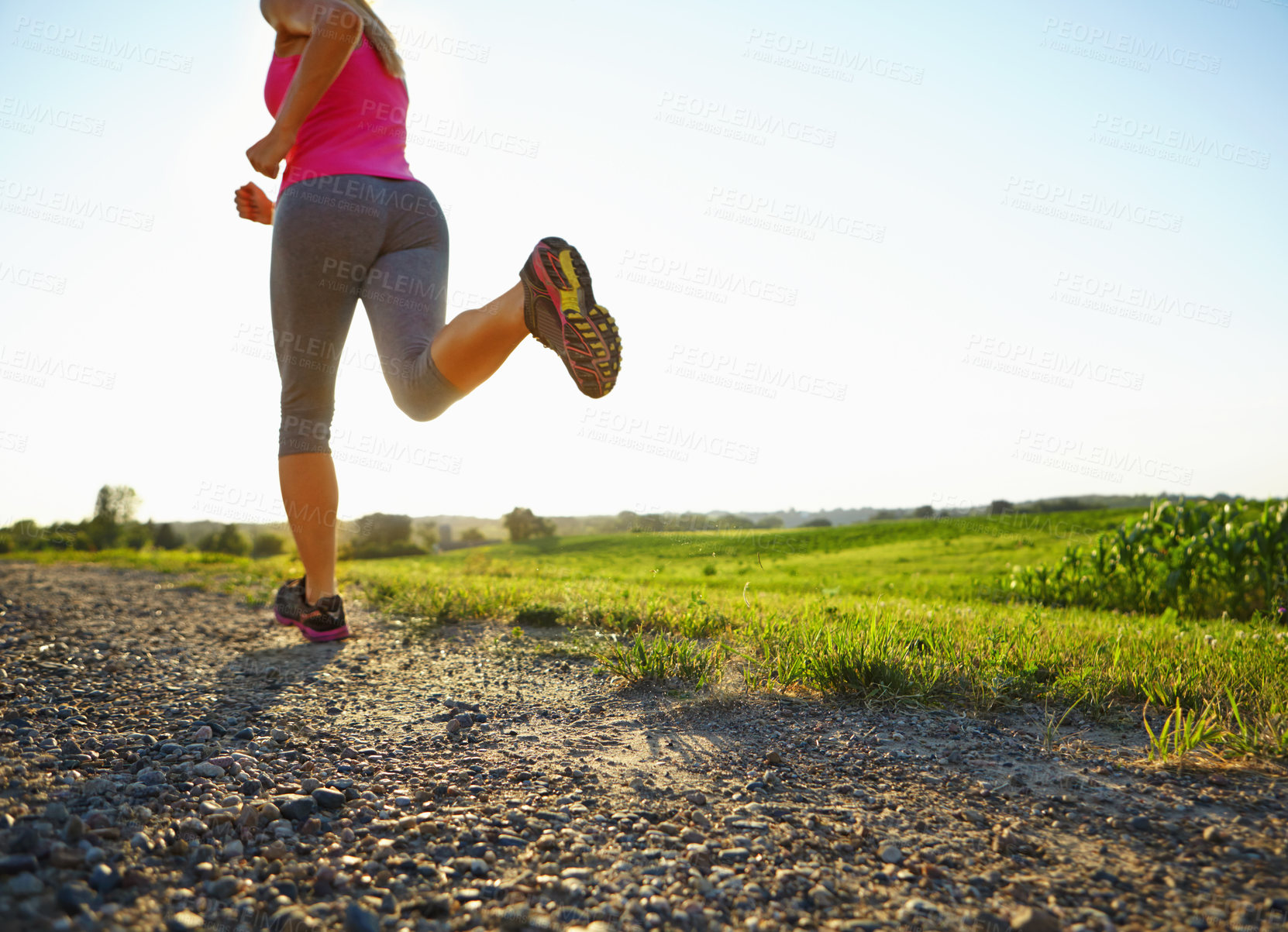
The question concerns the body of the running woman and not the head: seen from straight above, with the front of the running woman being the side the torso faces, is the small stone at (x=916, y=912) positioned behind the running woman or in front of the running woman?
behind

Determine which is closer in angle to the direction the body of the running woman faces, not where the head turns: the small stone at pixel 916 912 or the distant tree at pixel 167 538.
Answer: the distant tree

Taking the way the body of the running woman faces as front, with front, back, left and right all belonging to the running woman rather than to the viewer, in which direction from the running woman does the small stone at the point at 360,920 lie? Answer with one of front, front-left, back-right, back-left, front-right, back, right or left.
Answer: back-left

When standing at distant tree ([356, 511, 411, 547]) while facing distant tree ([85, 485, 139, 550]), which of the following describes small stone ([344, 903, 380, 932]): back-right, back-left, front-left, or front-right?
back-left

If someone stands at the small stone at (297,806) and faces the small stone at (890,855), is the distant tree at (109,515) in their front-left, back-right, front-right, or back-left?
back-left

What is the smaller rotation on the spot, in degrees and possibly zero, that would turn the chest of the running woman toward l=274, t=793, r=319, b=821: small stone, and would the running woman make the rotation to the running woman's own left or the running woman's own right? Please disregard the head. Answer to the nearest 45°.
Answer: approximately 135° to the running woman's own left

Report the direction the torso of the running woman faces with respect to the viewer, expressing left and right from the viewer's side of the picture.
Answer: facing away from the viewer and to the left of the viewer

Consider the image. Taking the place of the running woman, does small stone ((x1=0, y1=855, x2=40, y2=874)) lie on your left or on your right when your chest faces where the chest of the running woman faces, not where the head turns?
on your left

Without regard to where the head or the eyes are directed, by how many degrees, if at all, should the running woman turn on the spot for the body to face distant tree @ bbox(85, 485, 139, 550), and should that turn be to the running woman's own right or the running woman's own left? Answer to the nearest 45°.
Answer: approximately 45° to the running woman's own right

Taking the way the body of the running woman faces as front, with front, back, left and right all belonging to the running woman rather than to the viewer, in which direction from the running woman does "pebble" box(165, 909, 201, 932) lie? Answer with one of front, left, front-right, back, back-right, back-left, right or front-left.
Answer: back-left

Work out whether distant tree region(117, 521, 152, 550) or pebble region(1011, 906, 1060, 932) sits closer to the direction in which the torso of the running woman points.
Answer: the distant tree
